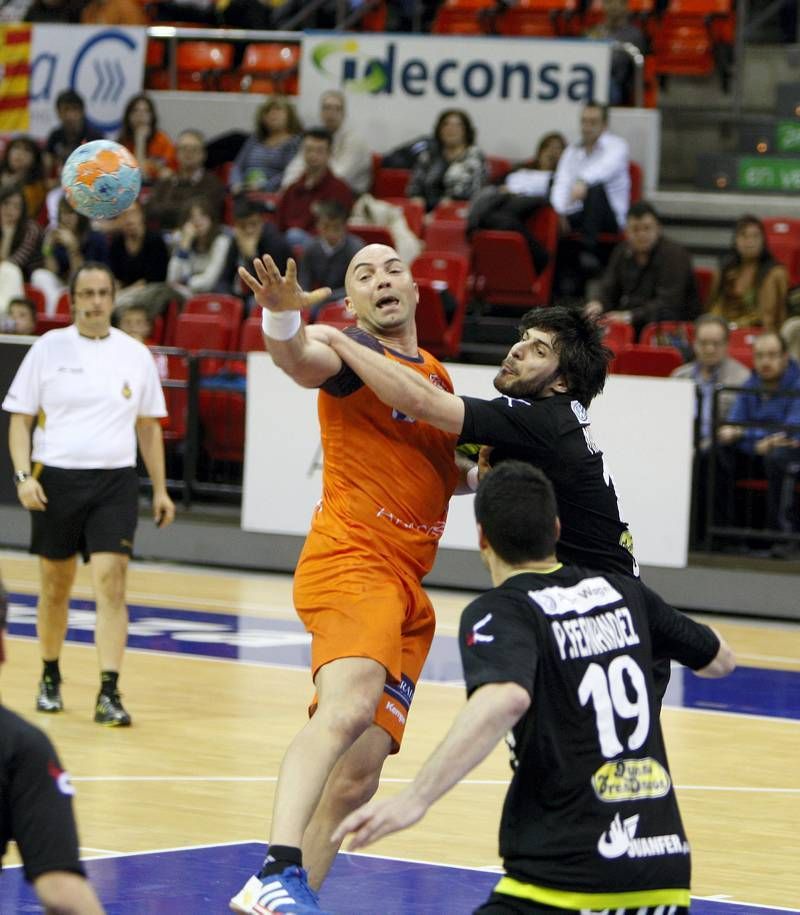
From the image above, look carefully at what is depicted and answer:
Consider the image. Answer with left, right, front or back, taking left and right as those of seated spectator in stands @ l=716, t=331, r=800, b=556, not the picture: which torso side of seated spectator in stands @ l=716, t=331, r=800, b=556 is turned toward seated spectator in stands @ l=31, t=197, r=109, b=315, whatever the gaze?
right

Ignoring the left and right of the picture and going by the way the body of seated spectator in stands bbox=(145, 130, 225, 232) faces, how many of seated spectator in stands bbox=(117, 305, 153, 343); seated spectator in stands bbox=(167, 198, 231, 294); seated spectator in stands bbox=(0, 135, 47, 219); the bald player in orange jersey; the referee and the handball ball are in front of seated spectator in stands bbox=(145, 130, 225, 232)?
5

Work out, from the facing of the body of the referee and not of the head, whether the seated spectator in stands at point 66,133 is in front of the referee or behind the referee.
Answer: behind

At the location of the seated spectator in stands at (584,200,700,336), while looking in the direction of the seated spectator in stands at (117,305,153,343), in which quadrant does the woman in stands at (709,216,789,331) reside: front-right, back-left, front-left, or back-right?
back-left

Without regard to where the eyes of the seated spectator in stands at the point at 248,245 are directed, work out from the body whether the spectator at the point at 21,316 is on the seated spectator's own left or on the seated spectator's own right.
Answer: on the seated spectator's own right

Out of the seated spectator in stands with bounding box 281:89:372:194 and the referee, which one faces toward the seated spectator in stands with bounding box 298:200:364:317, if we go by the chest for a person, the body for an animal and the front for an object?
the seated spectator in stands with bounding box 281:89:372:194

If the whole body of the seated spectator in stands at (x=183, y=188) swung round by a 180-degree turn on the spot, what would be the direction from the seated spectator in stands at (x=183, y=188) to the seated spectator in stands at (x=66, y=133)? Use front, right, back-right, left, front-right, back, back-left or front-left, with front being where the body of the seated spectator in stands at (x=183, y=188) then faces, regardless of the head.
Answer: front-left
